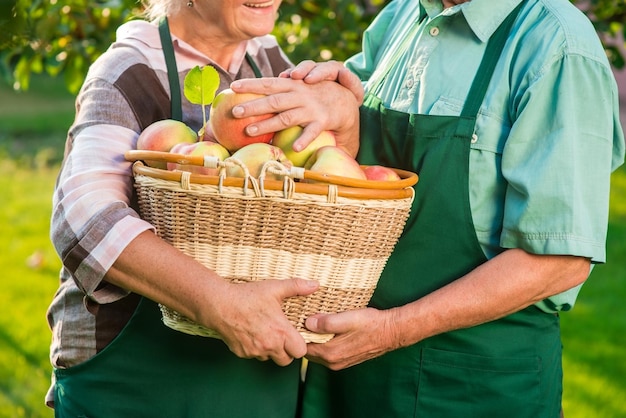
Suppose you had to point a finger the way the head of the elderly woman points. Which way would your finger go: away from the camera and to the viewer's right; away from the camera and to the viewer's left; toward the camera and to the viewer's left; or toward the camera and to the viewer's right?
toward the camera and to the viewer's right

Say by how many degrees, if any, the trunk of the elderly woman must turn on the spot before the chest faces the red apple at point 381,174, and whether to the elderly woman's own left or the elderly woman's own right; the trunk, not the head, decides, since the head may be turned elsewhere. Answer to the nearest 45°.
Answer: approximately 45° to the elderly woman's own left

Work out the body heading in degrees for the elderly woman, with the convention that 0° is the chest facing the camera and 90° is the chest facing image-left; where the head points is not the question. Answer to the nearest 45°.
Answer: approximately 315°
